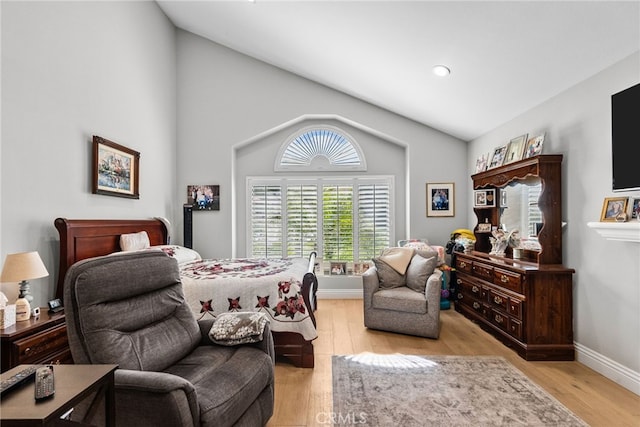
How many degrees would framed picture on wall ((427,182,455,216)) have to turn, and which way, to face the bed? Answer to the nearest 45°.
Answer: approximately 45° to its right

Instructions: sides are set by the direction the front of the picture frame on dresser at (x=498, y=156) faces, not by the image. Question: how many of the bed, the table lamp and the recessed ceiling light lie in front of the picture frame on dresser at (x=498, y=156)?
3

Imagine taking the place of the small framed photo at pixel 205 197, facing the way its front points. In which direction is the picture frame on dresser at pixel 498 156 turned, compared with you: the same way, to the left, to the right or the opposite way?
to the right

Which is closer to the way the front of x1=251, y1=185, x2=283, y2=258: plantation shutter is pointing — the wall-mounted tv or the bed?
the bed

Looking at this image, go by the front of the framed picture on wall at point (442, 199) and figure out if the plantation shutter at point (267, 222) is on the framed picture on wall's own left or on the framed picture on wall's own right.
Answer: on the framed picture on wall's own right

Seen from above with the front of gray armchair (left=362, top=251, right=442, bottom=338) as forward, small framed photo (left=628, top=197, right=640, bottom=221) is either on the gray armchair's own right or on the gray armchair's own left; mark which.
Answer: on the gray armchair's own left

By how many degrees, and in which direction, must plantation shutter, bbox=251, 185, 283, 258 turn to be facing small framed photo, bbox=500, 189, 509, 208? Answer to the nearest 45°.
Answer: approximately 45° to its left

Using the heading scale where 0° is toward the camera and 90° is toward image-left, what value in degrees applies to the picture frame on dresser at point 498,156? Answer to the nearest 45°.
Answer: approximately 45°

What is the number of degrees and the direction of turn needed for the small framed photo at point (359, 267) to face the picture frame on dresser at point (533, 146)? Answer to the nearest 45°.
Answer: approximately 45° to its left

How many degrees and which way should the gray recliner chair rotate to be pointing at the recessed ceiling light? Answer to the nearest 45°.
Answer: approximately 45° to its left
